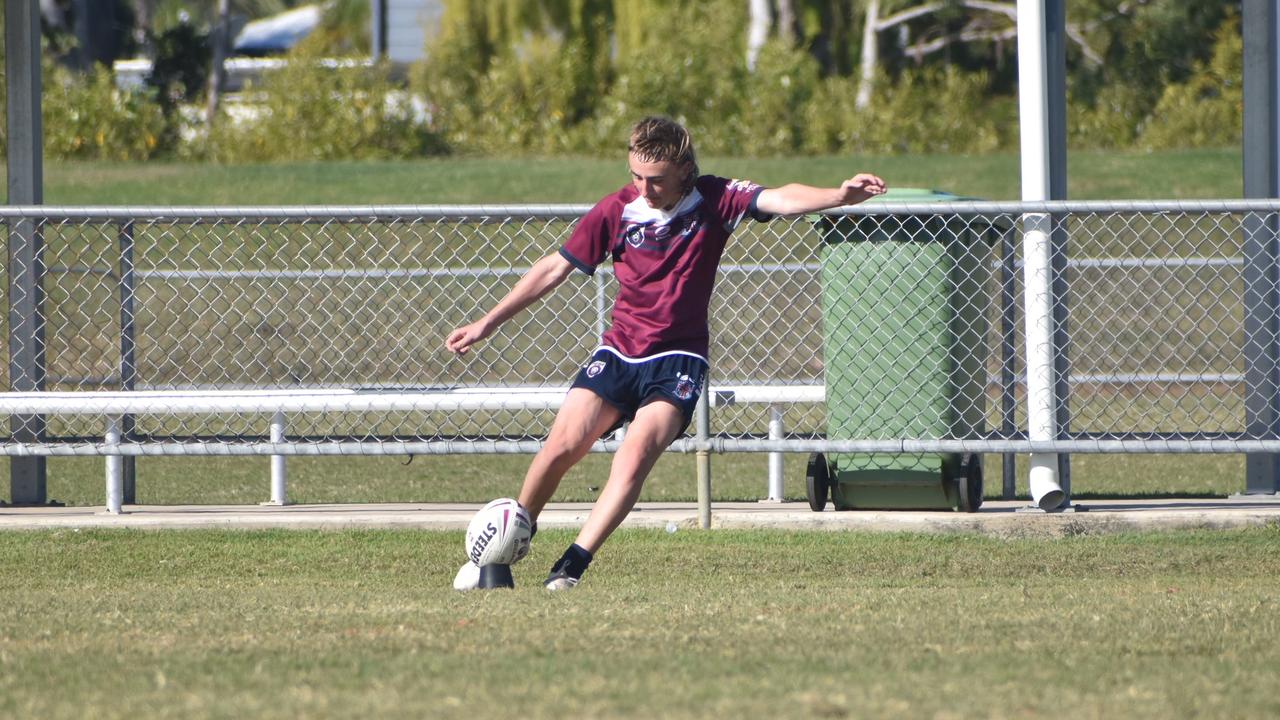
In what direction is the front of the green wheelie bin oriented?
away from the camera

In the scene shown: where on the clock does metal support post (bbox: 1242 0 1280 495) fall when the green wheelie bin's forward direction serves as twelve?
The metal support post is roughly at 2 o'clock from the green wheelie bin.

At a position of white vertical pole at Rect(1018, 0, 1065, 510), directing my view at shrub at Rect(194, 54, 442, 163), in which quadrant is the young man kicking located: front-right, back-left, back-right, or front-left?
back-left

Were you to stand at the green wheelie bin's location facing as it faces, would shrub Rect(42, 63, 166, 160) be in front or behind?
in front

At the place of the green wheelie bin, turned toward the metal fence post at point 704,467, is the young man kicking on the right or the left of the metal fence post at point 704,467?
left

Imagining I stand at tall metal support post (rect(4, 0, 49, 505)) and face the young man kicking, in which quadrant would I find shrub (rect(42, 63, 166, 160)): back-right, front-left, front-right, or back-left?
back-left

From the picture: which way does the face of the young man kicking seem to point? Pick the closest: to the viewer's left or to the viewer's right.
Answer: to the viewer's left

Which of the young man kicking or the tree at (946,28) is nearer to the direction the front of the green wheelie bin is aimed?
the tree
